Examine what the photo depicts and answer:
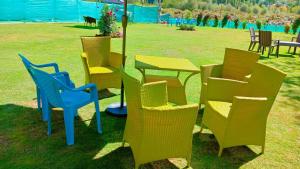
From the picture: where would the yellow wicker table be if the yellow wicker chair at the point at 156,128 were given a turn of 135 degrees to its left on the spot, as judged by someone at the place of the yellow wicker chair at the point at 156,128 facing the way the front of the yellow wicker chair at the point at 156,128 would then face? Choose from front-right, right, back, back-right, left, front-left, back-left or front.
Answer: right

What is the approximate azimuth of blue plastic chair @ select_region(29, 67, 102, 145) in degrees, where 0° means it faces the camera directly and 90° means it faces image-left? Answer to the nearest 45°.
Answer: approximately 225°

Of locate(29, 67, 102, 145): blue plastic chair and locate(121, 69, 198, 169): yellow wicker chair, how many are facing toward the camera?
0

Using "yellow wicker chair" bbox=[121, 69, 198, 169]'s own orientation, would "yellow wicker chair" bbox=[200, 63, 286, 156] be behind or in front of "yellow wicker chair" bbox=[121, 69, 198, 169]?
in front

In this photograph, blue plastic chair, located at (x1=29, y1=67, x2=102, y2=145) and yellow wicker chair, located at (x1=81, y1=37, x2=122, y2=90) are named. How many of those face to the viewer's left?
0

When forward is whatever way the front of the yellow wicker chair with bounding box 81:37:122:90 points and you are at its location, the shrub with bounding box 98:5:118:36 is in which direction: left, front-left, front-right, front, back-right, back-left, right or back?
back-left

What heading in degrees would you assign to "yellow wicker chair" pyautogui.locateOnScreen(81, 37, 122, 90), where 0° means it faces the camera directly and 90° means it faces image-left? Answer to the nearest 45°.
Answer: approximately 315°

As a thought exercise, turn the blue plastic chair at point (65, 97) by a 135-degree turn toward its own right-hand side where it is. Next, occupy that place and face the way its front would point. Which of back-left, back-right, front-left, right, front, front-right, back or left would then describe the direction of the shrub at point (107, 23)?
back

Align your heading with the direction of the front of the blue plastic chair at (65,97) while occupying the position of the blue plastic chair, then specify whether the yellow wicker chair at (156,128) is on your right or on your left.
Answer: on your right

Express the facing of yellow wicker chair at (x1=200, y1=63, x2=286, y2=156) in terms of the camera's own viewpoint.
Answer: facing the viewer and to the left of the viewer

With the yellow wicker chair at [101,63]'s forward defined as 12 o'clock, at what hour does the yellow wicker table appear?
The yellow wicker table is roughly at 12 o'clock from the yellow wicker chair.

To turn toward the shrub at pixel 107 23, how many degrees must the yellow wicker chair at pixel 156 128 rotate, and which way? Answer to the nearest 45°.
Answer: approximately 45° to its left

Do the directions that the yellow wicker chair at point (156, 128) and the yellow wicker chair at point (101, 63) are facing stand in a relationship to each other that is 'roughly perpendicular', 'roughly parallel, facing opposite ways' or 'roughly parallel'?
roughly perpendicular

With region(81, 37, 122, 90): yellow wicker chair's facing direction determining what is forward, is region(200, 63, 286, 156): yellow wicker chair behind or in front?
in front
